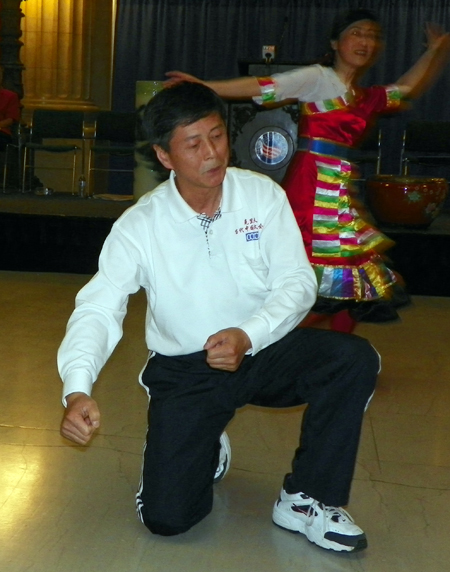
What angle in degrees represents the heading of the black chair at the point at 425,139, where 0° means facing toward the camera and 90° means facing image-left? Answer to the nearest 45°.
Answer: approximately 0°

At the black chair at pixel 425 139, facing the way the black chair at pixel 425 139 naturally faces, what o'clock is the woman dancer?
The woman dancer is roughly at 12 o'clock from the black chair.

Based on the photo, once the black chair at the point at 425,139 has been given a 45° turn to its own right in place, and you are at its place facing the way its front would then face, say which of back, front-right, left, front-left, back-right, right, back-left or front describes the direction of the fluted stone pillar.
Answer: front-right

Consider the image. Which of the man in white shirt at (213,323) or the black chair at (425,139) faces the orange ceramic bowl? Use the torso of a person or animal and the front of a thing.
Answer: the black chair

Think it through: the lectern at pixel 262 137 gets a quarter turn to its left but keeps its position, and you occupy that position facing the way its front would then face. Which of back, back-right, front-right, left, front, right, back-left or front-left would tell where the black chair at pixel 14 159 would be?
back-left

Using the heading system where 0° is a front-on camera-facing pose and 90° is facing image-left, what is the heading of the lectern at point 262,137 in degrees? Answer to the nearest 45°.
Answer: approximately 0°
